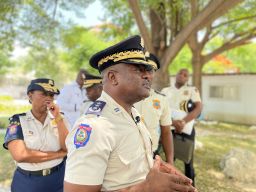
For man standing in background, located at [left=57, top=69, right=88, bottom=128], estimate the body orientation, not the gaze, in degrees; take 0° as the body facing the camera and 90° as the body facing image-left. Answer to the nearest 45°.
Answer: approximately 315°

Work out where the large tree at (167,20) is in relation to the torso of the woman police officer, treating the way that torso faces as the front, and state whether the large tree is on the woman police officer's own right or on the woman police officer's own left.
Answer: on the woman police officer's own left

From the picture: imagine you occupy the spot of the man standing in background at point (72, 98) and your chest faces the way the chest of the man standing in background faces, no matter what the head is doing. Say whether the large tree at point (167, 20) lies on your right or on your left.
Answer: on your left

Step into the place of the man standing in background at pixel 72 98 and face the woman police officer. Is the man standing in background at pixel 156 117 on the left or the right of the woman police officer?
left

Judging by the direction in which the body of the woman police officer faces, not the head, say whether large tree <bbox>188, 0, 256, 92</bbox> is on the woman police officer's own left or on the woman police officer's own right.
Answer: on the woman police officer's own left

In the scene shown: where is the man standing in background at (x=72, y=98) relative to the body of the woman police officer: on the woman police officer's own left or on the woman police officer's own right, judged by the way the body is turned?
on the woman police officer's own left
